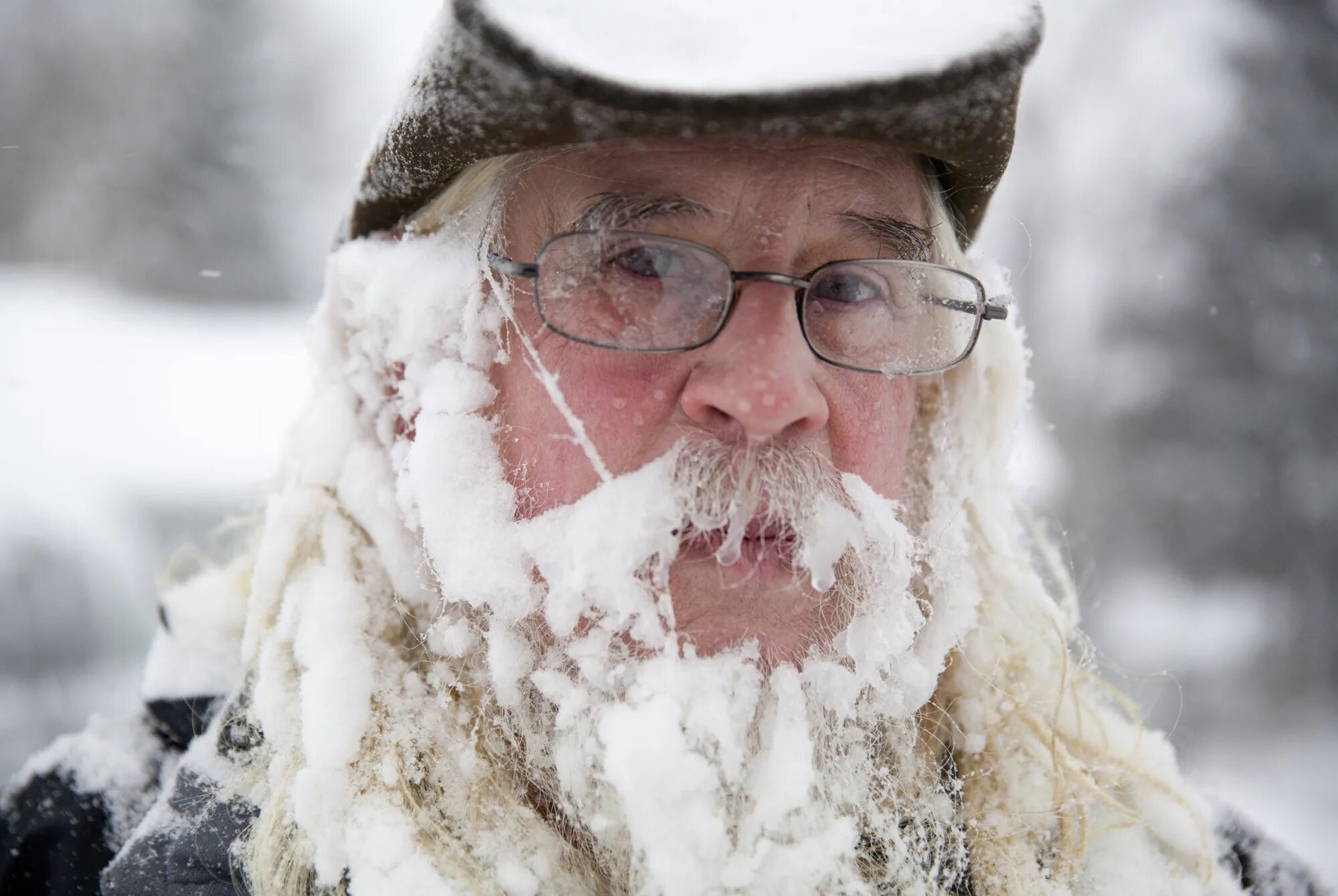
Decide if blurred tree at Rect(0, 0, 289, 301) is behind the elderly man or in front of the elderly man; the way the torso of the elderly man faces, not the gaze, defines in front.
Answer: behind

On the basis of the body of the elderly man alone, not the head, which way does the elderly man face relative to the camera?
toward the camera
